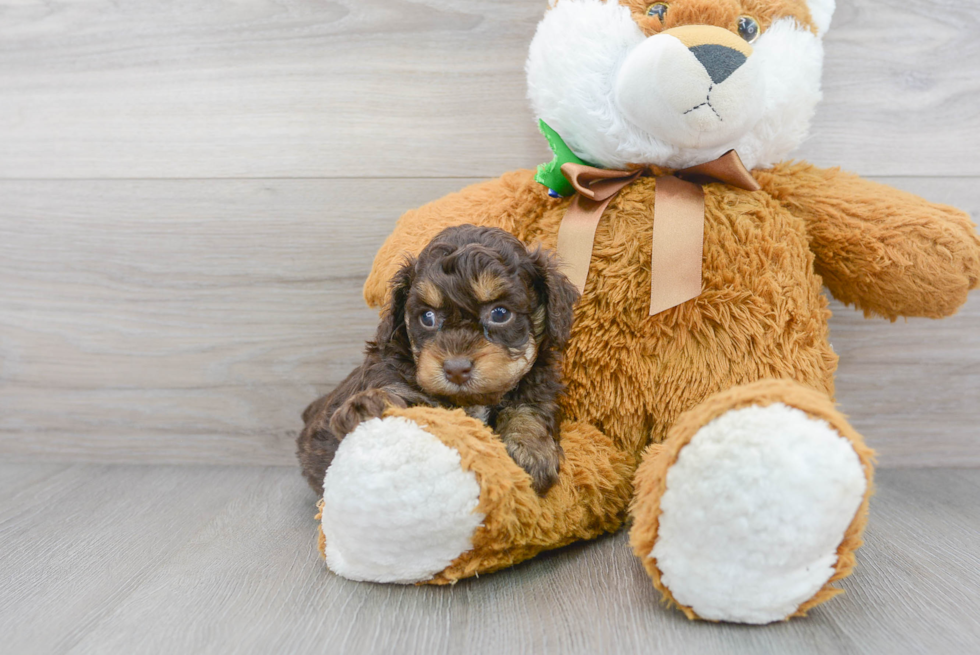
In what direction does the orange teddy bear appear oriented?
toward the camera
